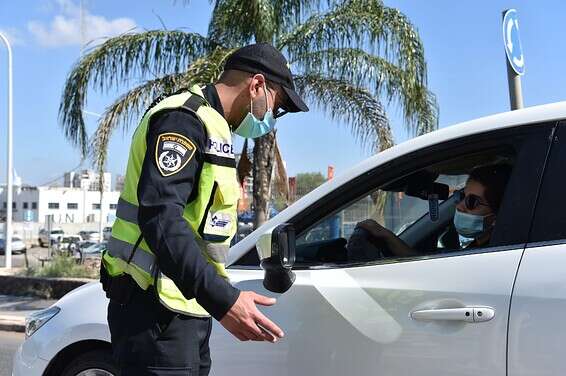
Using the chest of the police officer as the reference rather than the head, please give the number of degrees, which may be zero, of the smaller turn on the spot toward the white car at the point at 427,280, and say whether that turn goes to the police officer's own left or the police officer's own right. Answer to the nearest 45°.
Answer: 0° — they already face it

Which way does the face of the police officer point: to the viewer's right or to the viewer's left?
to the viewer's right

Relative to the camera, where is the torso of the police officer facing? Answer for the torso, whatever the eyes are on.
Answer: to the viewer's right

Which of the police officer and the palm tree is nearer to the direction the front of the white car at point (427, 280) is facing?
the police officer

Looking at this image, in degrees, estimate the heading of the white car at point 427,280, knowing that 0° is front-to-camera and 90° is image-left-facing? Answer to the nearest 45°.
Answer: approximately 90°

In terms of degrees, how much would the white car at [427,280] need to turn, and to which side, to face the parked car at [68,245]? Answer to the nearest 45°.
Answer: approximately 45° to its right

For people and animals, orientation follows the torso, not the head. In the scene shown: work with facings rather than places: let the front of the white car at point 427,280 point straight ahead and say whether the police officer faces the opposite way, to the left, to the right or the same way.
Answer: the opposite way

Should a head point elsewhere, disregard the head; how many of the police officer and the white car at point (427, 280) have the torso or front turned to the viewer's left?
1

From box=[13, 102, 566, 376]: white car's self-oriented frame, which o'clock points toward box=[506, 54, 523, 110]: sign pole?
The sign pole is roughly at 4 o'clock from the white car.
